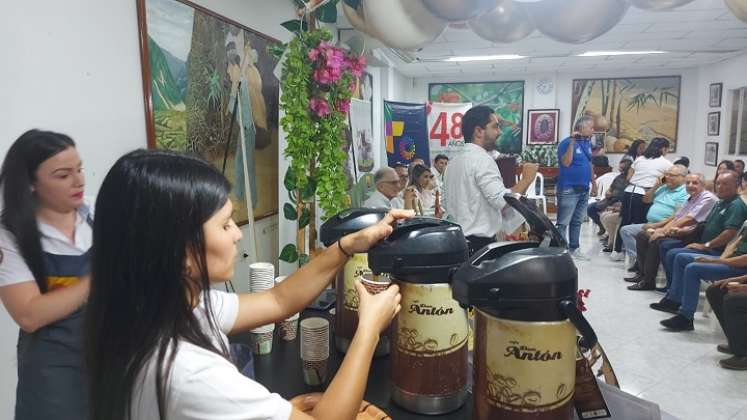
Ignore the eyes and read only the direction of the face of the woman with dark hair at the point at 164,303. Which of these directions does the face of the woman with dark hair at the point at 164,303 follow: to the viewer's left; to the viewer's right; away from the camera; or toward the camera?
to the viewer's right

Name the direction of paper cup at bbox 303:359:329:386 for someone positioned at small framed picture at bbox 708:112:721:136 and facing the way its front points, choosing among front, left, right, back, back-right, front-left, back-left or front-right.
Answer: front-left

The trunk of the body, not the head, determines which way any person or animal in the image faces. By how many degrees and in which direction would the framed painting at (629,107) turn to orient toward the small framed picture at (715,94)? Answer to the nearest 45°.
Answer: approximately 45° to its left

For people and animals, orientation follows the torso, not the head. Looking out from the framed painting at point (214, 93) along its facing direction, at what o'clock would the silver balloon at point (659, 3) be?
The silver balloon is roughly at 12 o'clock from the framed painting.

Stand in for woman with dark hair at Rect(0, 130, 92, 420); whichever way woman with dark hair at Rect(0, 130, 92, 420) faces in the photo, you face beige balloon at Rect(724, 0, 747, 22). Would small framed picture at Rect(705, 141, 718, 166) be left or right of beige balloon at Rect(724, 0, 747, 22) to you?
left

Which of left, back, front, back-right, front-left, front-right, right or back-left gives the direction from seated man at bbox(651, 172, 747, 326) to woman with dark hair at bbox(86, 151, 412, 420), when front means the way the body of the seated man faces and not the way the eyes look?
left

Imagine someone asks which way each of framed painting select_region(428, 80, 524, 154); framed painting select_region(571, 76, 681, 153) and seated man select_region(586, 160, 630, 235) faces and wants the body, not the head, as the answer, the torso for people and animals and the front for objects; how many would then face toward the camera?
2

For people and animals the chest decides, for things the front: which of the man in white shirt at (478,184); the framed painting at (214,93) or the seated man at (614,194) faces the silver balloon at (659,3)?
the framed painting

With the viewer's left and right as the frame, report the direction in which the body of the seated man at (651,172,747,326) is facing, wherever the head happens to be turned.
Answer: facing to the left of the viewer

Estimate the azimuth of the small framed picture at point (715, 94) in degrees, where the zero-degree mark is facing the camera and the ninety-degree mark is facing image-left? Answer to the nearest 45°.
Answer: approximately 45°

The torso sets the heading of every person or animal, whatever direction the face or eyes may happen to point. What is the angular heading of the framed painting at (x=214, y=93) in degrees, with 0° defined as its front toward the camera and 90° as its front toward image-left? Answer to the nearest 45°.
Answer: approximately 315°
